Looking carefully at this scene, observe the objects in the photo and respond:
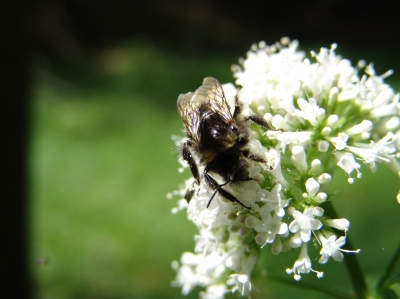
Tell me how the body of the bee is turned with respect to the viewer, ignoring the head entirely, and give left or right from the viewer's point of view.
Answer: facing the viewer and to the right of the viewer
